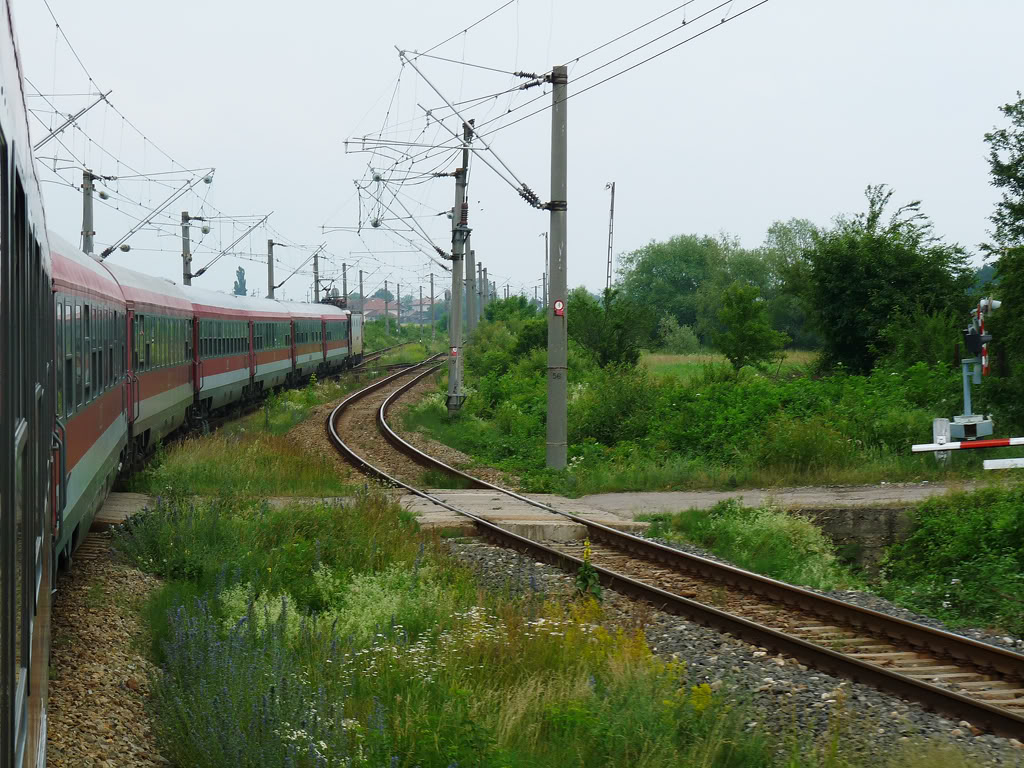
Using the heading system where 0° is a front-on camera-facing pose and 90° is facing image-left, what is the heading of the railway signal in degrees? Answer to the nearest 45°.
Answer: approximately 270°

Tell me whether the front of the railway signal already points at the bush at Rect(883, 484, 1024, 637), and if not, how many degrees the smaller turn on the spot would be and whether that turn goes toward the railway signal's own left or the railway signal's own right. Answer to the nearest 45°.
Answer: approximately 90° to the railway signal's own right

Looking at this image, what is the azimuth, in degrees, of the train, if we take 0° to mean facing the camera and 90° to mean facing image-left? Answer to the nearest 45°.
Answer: approximately 225°

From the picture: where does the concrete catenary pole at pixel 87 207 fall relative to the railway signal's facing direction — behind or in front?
behind

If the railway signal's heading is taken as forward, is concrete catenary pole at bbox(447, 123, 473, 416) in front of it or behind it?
behind

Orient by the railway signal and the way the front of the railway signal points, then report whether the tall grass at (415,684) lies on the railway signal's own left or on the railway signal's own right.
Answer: on the railway signal's own right

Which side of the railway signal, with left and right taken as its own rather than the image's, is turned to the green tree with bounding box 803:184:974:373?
left

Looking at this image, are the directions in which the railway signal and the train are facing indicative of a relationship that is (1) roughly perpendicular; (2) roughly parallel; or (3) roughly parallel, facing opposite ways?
roughly perpendicular
